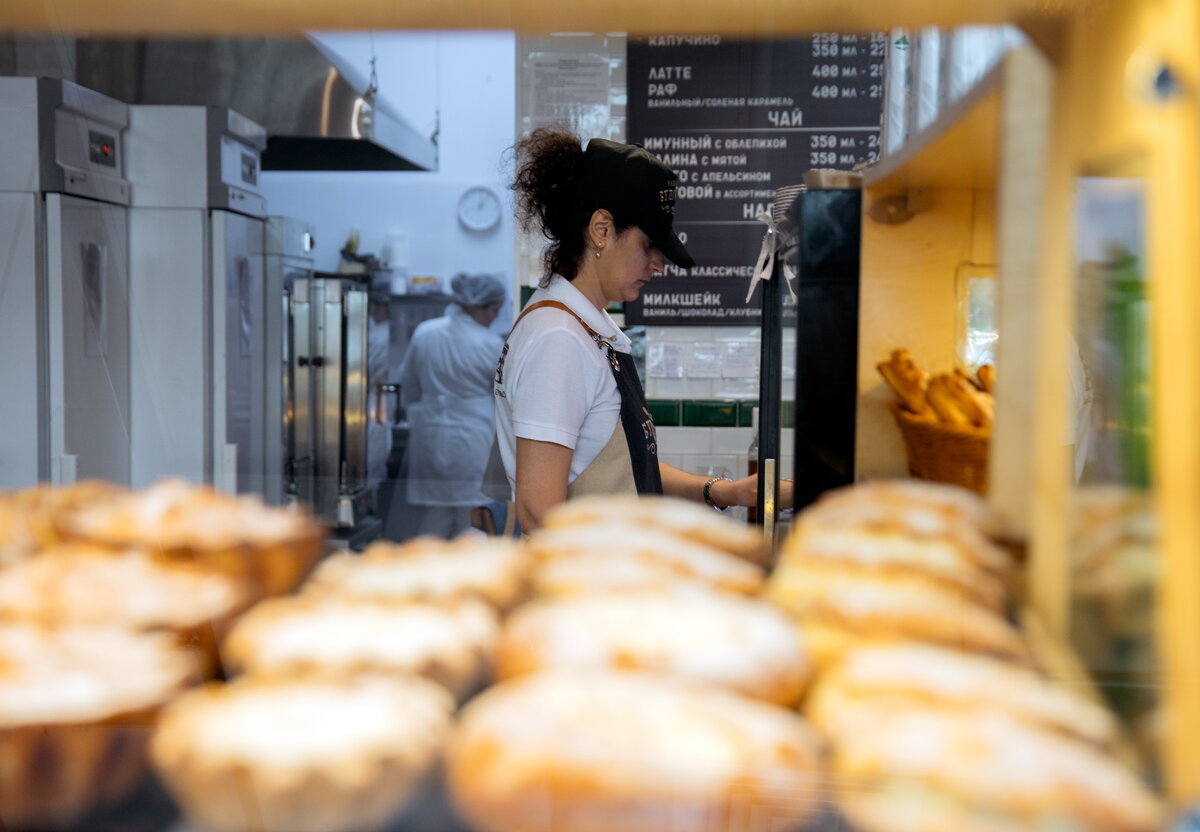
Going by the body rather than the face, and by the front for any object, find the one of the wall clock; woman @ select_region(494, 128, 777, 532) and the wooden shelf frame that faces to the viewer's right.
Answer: the woman

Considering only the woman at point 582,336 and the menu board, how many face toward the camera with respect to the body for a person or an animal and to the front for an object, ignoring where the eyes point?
1

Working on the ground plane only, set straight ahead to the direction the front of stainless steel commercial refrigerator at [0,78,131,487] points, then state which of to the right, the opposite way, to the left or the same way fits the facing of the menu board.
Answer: to the right

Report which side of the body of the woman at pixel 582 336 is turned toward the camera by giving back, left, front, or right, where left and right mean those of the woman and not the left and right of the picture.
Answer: right

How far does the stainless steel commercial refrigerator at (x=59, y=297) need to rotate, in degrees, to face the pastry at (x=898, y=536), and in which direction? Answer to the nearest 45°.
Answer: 0° — it already faces it

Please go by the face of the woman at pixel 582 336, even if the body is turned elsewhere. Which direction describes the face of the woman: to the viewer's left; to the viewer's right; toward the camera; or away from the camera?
to the viewer's right

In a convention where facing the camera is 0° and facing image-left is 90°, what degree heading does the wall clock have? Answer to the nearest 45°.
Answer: approximately 0°
